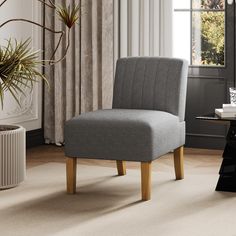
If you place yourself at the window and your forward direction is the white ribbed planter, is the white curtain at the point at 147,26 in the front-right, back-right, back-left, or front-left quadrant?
front-right

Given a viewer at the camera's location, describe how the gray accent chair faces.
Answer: facing the viewer and to the left of the viewer

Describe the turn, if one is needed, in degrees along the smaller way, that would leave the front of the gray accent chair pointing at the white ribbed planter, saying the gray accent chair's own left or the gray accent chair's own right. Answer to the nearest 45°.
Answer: approximately 45° to the gray accent chair's own right

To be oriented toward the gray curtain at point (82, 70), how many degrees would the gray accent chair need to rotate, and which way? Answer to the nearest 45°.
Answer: approximately 135° to its right

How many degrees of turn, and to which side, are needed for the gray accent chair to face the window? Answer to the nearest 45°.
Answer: approximately 135° to its right

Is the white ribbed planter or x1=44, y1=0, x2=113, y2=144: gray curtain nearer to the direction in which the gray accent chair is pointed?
the white ribbed planter

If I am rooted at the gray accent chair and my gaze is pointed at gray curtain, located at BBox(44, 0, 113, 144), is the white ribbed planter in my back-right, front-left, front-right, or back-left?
front-left

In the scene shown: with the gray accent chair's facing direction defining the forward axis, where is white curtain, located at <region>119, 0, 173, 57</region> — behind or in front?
behind
